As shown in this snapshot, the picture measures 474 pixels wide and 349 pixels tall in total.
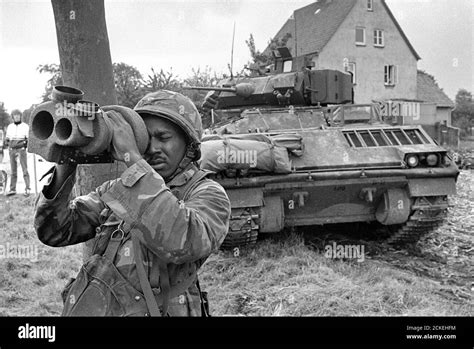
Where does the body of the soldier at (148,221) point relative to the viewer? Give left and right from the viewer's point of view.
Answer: facing the viewer and to the left of the viewer

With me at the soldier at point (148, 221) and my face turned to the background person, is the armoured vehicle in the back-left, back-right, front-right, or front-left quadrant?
front-right

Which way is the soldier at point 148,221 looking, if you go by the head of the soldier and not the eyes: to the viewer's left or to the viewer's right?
to the viewer's left

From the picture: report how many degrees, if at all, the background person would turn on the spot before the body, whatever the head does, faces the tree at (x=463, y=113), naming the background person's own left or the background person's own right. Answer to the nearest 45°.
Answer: approximately 135° to the background person's own left

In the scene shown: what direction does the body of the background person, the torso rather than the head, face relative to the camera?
toward the camera

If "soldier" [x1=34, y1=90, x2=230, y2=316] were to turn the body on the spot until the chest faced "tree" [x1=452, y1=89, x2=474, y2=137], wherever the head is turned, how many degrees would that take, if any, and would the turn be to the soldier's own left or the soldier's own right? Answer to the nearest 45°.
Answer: approximately 180°

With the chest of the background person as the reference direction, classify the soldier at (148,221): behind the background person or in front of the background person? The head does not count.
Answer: in front

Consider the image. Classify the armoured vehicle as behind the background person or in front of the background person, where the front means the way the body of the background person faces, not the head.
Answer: in front

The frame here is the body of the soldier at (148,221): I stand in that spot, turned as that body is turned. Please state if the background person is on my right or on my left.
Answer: on my right

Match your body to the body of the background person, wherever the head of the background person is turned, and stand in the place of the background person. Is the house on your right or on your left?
on your left
